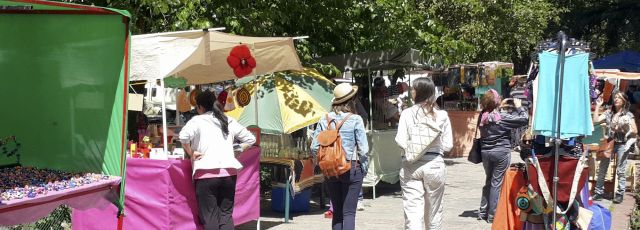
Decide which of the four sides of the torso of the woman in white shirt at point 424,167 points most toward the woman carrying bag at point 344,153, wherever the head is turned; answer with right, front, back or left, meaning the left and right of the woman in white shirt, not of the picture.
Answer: left

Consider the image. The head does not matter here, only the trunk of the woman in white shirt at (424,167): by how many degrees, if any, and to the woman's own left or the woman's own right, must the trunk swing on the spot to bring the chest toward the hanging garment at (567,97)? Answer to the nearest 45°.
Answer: approximately 90° to the woman's own right

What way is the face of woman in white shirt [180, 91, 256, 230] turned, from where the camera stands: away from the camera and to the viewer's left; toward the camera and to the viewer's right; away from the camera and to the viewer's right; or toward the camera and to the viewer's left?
away from the camera and to the viewer's left

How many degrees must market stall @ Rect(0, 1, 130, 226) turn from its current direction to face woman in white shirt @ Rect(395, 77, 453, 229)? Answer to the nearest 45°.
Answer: approximately 45° to its left

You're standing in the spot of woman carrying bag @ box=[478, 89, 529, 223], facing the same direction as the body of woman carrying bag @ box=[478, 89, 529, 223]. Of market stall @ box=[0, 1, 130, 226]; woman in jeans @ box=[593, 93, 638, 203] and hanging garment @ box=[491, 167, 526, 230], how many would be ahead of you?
1

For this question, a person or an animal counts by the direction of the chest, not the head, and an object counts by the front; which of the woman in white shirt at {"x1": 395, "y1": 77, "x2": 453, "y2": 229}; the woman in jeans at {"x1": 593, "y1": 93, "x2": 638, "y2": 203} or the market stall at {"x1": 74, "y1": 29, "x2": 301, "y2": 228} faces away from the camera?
the woman in white shirt

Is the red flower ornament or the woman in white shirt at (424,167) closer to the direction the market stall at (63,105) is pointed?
the woman in white shirt

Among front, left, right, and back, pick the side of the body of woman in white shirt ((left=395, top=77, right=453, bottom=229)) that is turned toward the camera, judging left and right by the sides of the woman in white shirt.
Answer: back

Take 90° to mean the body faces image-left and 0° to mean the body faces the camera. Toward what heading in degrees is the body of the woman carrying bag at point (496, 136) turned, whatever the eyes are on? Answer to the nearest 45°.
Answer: approximately 225°

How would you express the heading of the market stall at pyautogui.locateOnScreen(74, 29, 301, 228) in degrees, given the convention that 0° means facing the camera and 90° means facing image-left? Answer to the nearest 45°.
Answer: approximately 315°

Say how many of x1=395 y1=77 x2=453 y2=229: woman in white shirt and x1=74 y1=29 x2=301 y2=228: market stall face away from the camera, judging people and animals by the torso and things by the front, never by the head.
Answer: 1

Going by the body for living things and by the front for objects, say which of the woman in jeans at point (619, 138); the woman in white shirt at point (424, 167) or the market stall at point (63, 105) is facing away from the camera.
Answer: the woman in white shirt

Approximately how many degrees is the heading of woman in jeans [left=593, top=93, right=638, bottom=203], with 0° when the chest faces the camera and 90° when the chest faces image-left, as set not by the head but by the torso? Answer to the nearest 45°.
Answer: approximately 45°

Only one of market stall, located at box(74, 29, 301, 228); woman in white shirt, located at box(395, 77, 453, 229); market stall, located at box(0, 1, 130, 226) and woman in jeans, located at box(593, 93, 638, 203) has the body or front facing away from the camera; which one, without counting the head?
the woman in white shirt
